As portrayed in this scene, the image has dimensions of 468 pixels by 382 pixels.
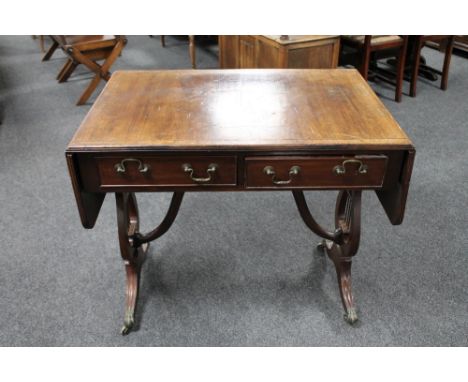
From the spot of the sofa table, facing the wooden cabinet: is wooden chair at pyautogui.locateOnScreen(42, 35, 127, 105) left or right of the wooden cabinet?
left

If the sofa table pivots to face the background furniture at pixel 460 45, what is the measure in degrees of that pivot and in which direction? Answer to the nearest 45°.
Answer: approximately 135° to its left

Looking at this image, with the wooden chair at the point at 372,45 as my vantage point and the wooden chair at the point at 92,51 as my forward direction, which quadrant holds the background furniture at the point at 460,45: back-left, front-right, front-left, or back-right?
back-right

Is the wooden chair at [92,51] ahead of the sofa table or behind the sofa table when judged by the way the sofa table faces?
behind

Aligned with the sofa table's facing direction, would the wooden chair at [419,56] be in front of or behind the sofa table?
behind

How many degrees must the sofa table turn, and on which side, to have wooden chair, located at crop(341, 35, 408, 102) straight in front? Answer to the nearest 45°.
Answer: approximately 135° to its left

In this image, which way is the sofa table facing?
toward the camera

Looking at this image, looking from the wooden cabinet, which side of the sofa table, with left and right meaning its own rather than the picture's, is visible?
back
